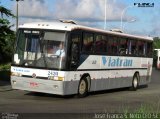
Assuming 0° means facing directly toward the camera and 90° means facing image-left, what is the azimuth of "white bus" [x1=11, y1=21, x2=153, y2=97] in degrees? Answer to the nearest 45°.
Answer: approximately 45°
